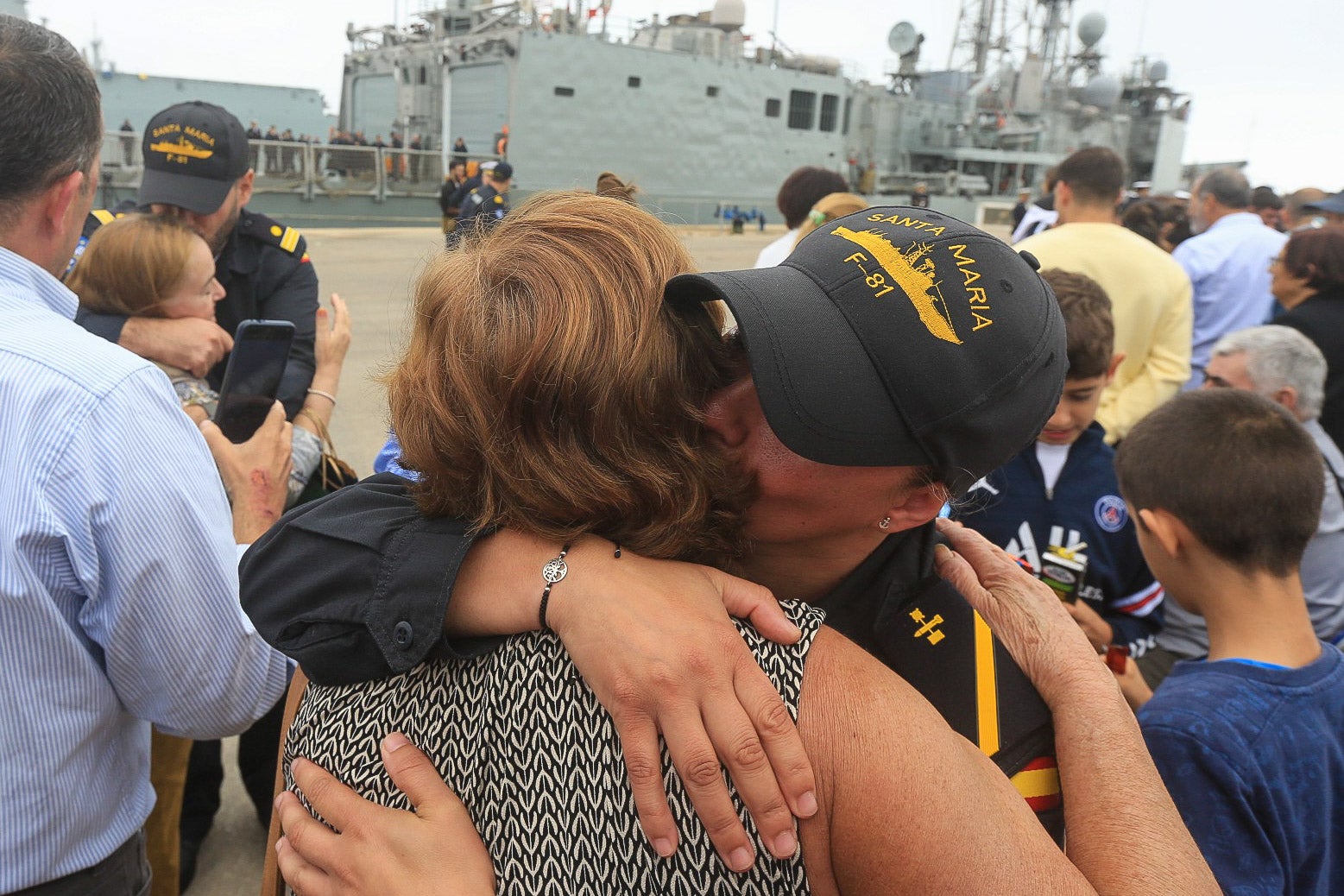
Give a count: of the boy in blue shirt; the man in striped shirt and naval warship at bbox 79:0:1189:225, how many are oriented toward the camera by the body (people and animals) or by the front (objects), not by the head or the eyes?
0

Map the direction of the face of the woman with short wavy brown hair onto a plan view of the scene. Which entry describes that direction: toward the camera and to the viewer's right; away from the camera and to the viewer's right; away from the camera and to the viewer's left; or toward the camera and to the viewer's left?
away from the camera and to the viewer's right

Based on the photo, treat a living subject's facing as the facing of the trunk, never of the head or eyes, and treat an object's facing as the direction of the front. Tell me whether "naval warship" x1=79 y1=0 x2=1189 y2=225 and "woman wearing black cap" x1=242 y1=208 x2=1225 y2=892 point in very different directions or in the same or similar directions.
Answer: very different directions

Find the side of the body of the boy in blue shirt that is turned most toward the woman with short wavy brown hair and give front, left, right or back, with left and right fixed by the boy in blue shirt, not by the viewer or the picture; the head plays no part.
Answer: left

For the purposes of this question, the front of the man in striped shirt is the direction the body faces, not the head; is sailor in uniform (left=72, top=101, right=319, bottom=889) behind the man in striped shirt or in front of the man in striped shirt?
in front

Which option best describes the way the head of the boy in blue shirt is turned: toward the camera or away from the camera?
away from the camera

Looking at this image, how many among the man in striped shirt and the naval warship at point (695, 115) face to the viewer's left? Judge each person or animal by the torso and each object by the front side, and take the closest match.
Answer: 0

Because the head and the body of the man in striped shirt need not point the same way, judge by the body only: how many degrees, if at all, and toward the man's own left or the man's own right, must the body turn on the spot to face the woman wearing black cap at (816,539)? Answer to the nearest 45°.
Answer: approximately 90° to the man's own right

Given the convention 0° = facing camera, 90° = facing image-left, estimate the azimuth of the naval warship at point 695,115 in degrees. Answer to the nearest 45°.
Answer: approximately 225°

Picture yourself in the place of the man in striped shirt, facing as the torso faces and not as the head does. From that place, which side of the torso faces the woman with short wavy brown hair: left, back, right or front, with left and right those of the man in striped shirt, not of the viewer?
right

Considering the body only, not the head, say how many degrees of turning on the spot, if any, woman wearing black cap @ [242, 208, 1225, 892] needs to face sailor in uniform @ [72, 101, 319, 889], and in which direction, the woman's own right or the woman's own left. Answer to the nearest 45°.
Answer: approximately 90° to the woman's own right

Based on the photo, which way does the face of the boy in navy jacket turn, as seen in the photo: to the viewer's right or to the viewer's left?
to the viewer's left

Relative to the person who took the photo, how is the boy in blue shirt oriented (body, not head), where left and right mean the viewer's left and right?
facing away from the viewer and to the left of the viewer
